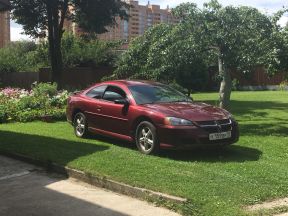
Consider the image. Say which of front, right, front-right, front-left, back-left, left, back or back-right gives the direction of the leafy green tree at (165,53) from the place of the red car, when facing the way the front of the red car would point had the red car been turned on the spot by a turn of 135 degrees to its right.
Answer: right

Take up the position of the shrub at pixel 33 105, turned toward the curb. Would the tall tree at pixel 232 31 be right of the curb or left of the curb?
left

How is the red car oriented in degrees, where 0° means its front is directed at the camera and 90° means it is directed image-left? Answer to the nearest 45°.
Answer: approximately 315°

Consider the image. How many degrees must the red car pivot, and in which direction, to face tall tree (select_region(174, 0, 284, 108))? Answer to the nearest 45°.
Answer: approximately 90° to its left
